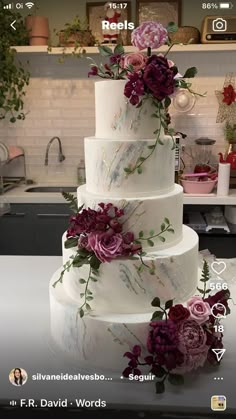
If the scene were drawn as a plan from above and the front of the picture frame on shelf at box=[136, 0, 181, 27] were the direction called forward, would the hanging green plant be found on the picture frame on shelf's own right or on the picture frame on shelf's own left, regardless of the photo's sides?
on the picture frame on shelf's own right

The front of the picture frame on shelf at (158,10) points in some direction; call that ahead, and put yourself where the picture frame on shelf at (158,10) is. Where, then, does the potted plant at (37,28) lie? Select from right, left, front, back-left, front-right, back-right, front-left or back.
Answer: right

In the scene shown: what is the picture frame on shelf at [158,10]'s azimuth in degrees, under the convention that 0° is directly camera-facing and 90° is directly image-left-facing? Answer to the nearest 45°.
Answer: approximately 0°

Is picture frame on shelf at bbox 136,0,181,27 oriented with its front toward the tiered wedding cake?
yes
